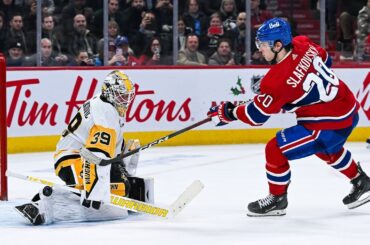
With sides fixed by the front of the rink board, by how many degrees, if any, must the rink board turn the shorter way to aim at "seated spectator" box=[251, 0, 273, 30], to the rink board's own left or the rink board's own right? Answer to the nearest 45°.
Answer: approximately 135° to the rink board's own left

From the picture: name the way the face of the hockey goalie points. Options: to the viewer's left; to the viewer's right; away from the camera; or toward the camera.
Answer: to the viewer's right

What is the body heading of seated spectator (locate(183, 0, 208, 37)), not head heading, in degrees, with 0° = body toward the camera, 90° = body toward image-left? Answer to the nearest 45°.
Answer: approximately 0°

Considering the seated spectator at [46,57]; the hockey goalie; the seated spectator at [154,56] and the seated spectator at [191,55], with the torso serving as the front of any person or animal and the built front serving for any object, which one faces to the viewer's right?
the hockey goalie

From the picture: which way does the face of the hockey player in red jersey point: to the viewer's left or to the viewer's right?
to the viewer's left

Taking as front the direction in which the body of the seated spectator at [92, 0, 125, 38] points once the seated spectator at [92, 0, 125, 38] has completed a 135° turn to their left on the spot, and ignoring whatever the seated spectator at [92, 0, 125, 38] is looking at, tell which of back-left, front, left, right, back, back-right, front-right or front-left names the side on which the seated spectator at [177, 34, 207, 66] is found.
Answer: front-right

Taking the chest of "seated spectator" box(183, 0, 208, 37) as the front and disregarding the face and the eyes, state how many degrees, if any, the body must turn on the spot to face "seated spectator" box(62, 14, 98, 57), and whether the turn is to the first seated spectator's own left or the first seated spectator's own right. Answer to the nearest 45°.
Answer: approximately 45° to the first seated spectator's own right

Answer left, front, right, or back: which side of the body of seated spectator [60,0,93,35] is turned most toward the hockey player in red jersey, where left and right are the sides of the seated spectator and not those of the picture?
front
